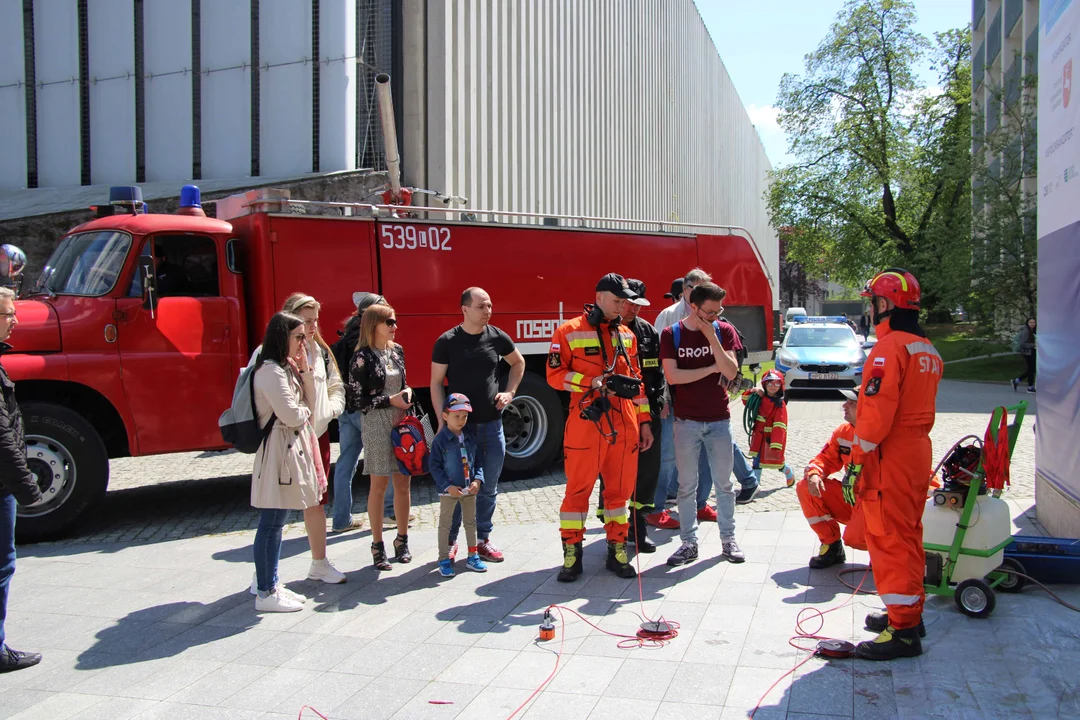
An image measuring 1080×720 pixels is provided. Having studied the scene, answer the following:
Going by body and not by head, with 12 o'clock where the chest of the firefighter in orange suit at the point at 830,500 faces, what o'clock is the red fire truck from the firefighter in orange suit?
The red fire truck is roughly at 2 o'clock from the firefighter in orange suit.

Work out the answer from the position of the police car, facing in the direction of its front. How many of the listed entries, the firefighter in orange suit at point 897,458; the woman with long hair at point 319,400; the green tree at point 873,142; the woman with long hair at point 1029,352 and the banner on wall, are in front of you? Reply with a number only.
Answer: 3

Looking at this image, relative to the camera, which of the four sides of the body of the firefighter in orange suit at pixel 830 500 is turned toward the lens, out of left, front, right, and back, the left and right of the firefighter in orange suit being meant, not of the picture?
left

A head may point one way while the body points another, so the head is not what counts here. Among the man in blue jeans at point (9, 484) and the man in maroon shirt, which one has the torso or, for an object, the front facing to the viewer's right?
the man in blue jeans

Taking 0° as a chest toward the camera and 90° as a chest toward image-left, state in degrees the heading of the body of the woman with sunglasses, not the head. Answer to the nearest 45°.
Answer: approximately 315°

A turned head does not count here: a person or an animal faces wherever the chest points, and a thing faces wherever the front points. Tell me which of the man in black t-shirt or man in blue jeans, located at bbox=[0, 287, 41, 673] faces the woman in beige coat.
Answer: the man in blue jeans

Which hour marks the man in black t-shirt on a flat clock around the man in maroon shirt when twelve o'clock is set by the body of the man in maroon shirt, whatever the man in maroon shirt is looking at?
The man in black t-shirt is roughly at 3 o'clock from the man in maroon shirt.

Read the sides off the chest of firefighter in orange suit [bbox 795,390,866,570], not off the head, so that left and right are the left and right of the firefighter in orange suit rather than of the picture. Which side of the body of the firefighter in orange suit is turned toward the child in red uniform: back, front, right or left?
right

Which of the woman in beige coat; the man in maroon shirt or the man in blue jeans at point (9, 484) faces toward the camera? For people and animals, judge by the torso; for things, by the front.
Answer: the man in maroon shirt

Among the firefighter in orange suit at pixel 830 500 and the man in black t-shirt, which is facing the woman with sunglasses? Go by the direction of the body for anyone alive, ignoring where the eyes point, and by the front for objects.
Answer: the firefighter in orange suit

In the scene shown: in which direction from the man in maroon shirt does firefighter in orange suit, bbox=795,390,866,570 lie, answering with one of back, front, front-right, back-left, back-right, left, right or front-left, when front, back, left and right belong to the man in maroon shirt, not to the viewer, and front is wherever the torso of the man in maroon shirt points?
left

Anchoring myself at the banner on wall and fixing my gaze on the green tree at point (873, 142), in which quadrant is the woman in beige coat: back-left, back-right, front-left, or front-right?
back-left

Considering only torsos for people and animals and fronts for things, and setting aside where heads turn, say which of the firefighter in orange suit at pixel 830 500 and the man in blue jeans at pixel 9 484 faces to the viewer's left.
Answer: the firefighter in orange suit

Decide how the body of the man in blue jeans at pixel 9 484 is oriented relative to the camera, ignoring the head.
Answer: to the viewer's right

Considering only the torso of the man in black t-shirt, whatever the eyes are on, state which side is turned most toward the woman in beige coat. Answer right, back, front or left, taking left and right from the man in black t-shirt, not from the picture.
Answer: right
